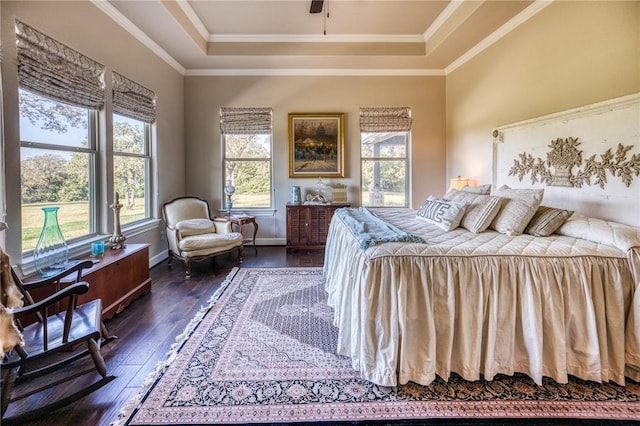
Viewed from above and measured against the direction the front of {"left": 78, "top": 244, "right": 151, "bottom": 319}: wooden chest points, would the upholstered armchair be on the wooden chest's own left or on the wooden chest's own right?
on the wooden chest's own left

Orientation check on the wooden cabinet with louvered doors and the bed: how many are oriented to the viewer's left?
1

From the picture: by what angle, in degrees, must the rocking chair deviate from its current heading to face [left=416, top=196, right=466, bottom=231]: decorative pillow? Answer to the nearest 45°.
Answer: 0° — it already faces it

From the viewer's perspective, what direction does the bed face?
to the viewer's left

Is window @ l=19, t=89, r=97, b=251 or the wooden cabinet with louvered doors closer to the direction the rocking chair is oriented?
the wooden cabinet with louvered doors

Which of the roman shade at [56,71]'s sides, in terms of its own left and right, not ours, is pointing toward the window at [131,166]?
left

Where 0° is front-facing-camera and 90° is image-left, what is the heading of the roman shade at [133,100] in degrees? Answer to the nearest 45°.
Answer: approximately 315°

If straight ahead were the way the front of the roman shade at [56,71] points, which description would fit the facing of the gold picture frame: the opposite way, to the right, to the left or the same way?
to the right

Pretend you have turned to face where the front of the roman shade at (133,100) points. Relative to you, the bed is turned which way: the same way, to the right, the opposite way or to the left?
the opposite way
